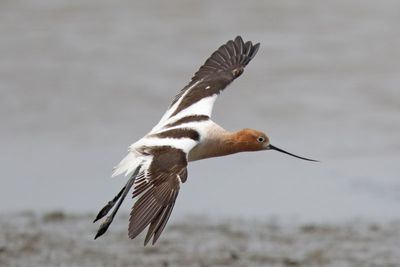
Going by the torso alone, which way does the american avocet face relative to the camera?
to the viewer's right
